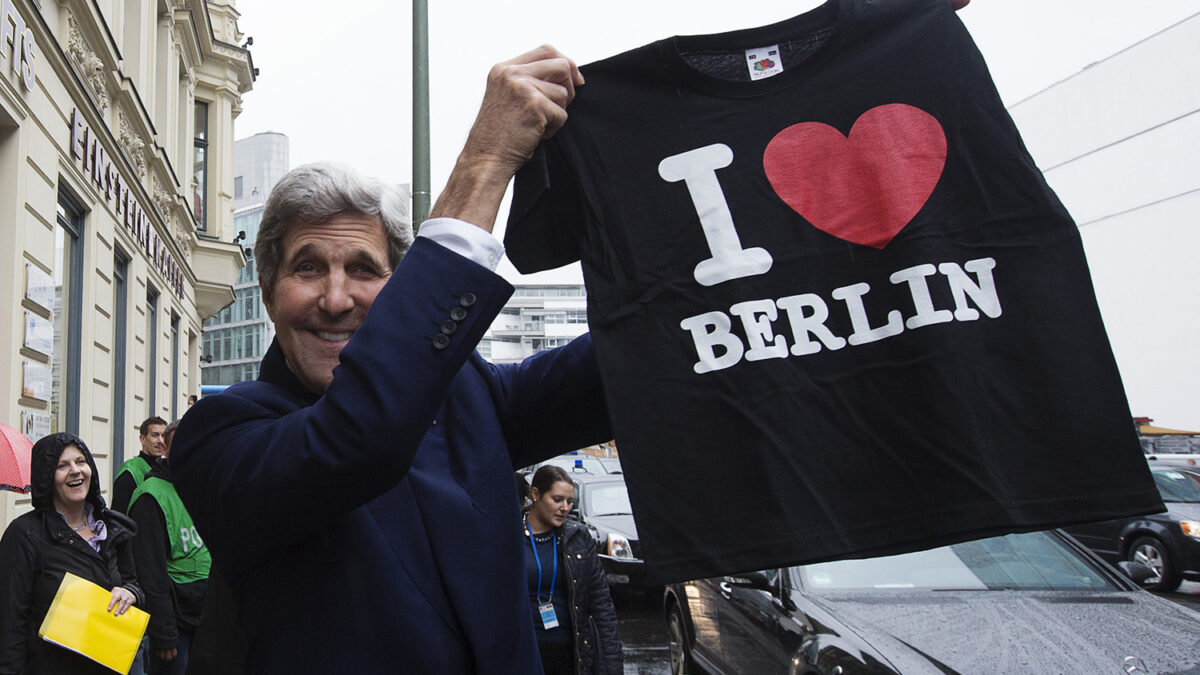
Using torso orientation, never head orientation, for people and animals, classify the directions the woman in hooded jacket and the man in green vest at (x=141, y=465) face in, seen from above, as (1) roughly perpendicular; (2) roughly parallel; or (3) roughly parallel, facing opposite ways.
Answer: roughly parallel

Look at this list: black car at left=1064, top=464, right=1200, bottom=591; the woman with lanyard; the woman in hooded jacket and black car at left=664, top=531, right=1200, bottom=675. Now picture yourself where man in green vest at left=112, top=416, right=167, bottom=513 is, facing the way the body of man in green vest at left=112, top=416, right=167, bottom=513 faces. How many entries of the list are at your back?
0

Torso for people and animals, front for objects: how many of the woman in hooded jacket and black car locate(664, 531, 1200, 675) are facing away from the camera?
0

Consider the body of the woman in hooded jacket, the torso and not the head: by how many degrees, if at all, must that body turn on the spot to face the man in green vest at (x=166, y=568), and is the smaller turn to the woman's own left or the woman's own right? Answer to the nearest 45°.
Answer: approximately 90° to the woman's own left

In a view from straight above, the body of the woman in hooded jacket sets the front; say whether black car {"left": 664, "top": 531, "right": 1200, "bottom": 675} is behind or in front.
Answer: in front

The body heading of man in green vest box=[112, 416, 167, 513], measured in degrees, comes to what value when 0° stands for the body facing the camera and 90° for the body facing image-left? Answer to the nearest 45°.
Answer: approximately 315°

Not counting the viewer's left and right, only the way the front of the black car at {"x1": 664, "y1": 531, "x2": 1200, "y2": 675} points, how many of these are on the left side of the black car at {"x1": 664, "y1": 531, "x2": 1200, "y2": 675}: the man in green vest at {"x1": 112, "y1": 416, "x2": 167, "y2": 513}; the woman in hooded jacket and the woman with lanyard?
0

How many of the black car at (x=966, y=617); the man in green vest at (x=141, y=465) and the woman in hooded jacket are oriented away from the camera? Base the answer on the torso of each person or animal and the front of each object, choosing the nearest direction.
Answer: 0

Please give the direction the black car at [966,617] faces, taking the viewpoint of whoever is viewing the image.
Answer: facing the viewer and to the right of the viewer

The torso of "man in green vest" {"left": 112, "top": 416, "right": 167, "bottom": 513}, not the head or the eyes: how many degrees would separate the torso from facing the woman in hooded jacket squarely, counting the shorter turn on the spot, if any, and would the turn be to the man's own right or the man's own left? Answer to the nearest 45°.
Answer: approximately 45° to the man's own right

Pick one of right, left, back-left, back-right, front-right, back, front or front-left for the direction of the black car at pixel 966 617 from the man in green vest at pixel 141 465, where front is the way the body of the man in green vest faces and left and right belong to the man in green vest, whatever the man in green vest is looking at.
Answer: front

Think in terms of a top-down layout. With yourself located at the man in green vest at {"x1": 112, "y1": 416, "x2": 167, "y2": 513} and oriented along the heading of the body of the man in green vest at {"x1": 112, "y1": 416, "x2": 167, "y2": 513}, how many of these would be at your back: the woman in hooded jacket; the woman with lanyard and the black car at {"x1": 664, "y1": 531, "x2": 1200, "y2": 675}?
0
